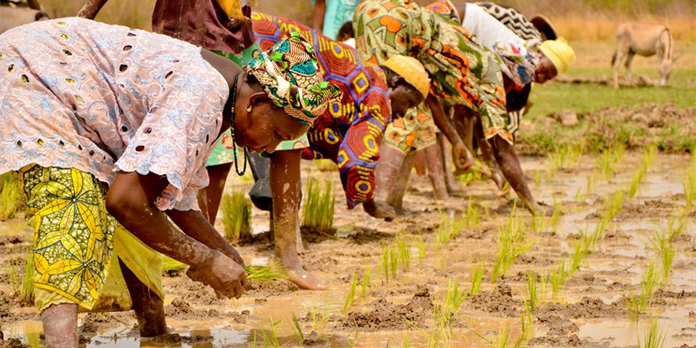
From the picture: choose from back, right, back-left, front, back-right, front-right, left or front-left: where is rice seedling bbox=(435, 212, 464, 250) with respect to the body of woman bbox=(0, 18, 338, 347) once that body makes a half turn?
back-right

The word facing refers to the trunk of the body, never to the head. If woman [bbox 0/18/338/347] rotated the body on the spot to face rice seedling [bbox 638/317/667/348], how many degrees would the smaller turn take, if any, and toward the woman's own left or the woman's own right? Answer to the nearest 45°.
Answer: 0° — they already face it

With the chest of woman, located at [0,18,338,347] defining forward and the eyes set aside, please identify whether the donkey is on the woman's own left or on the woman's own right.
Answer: on the woman's own left

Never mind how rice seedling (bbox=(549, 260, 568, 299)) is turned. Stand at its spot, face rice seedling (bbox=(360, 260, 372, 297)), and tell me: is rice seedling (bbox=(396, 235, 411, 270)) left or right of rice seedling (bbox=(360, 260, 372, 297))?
right

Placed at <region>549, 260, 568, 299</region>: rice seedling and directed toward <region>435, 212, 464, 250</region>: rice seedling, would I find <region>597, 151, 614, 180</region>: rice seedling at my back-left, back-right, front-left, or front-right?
front-right

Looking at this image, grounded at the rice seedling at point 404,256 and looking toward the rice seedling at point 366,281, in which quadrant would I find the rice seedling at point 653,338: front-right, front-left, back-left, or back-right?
front-left

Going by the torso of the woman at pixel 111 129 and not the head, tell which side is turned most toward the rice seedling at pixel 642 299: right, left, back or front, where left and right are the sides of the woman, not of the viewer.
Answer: front

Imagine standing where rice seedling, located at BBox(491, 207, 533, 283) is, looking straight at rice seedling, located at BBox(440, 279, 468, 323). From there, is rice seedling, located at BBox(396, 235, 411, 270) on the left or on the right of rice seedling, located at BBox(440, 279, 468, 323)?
right

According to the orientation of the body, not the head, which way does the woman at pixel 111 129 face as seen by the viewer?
to the viewer's right

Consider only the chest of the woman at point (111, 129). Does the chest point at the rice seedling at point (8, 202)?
no

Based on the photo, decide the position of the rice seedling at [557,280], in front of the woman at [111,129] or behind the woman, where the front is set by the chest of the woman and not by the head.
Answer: in front

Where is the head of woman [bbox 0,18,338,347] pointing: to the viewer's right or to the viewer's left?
to the viewer's right

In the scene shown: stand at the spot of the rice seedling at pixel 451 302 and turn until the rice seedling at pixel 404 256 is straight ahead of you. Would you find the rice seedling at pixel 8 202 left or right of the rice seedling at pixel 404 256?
left

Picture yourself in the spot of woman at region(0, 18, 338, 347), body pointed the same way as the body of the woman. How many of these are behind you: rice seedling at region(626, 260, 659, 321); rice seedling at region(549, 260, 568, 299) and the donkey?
0

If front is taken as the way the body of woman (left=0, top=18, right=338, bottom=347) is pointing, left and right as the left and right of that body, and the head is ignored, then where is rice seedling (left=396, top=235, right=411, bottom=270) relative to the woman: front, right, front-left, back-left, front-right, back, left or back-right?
front-left
